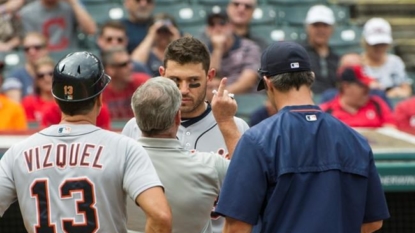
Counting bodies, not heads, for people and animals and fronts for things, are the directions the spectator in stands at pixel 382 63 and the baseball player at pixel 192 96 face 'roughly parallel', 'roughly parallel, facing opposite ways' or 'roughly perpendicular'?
roughly parallel

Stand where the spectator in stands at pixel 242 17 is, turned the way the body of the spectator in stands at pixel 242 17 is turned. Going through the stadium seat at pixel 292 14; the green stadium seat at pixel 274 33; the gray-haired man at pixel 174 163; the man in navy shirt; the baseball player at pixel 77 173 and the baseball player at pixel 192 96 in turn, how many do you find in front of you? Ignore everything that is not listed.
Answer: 4

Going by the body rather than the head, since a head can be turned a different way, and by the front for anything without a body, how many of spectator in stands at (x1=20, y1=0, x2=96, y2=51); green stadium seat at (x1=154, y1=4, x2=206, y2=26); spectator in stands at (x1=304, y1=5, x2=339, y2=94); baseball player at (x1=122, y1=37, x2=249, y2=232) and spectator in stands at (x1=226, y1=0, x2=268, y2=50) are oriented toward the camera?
5

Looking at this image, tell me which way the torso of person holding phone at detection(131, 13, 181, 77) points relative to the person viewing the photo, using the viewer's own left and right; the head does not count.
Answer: facing the viewer

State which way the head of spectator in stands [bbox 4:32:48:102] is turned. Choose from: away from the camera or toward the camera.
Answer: toward the camera

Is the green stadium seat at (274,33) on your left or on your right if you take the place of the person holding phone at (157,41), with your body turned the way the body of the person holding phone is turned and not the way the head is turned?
on your left

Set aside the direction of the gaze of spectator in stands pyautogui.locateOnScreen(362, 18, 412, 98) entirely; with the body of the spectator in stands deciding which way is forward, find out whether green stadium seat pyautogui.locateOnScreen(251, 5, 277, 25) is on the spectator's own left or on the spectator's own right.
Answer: on the spectator's own right

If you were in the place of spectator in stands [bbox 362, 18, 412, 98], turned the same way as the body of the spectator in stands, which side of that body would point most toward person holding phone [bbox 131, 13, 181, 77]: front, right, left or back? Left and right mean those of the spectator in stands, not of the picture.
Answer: right

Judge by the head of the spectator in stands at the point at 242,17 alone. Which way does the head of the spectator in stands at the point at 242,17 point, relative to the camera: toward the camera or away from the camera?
toward the camera

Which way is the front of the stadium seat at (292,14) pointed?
toward the camera

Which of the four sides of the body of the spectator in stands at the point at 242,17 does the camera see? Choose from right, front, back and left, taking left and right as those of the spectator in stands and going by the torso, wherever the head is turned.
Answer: front
